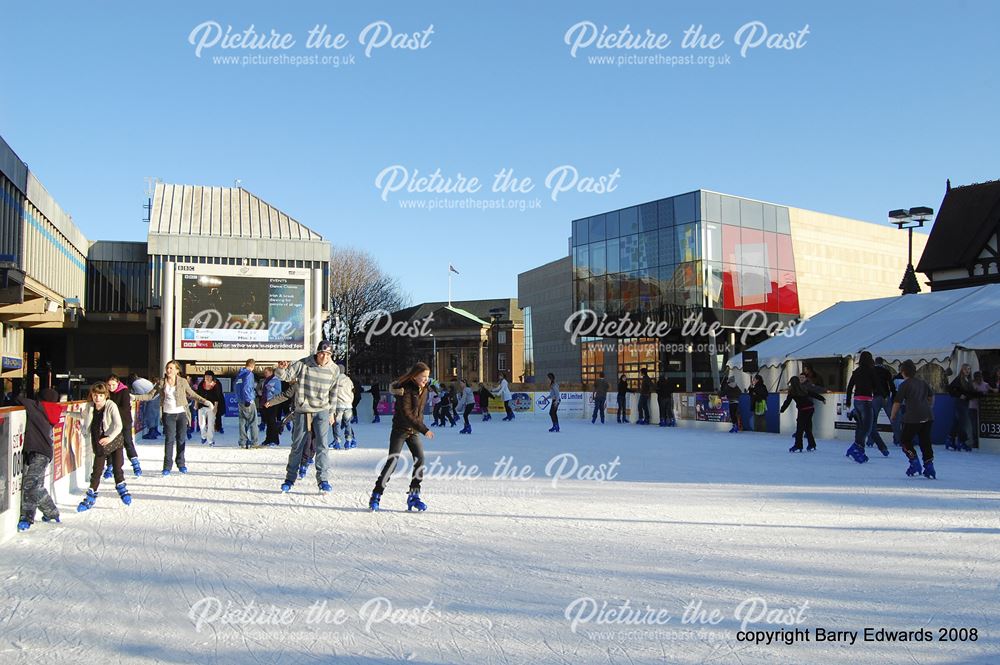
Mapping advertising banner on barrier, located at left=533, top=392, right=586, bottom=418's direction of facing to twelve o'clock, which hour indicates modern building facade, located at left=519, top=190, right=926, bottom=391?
The modern building facade is roughly at 7 o'clock from the advertising banner on barrier.

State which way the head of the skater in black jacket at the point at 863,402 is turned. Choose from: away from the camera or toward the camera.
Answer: away from the camera

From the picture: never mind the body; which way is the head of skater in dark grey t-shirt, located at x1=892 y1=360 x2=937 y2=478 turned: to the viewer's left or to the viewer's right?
to the viewer's left

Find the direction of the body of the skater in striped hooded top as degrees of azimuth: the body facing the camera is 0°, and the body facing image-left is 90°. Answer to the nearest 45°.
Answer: approximately 0°

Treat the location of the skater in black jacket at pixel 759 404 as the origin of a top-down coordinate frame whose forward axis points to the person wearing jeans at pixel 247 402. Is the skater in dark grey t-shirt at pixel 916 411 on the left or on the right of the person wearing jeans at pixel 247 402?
left

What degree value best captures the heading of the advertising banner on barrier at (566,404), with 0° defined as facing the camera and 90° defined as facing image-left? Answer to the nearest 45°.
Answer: approximately 0°
